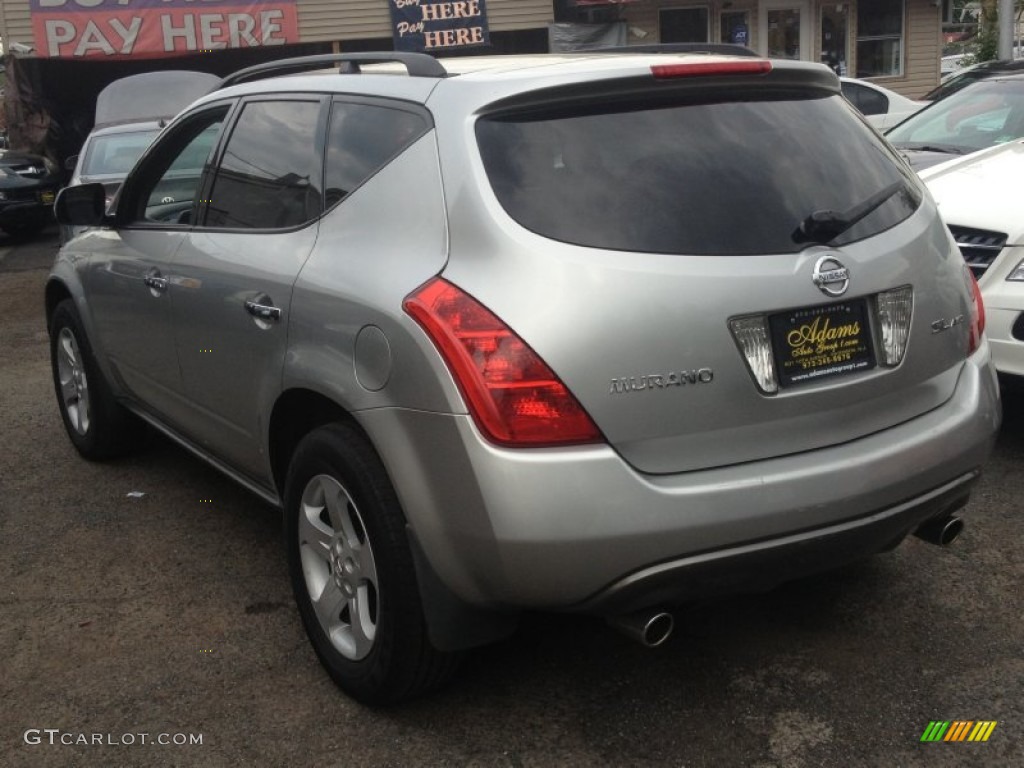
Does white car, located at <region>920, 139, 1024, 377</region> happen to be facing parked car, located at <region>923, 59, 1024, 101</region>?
no

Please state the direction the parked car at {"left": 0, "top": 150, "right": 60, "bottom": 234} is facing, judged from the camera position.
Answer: facing the viewer and to the right of the viewer

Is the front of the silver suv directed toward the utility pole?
no

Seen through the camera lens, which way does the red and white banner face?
facing the viewer

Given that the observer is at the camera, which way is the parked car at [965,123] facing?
facing the viewer and to the left of the viewer

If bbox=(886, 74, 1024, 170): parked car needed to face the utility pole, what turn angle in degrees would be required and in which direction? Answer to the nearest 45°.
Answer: approximately 135° to its right

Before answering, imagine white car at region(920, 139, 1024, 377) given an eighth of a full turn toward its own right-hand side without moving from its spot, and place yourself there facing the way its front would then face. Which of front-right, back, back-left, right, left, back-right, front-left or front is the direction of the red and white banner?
front-right

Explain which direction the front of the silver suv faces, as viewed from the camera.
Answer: facing away from the viewer and to the left of the viewer

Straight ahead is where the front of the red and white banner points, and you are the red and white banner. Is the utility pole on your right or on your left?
on your left

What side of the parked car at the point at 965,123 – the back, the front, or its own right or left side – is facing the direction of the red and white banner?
right

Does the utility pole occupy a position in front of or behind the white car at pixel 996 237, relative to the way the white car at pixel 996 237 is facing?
behind

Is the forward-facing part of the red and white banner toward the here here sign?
no

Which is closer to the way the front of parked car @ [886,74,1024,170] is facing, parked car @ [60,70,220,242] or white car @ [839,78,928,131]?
the parked car

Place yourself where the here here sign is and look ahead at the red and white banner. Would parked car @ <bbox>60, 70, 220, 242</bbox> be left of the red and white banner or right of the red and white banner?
left

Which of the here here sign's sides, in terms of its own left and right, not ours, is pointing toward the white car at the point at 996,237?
front

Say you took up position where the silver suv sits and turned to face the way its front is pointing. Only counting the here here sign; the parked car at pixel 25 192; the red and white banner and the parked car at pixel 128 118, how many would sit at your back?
0

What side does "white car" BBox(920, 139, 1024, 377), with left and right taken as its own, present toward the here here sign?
right

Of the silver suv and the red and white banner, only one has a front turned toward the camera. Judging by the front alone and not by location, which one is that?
the red and white banner

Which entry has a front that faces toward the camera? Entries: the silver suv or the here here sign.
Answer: the here here sign

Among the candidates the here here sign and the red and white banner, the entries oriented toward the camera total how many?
2

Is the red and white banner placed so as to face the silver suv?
yes
